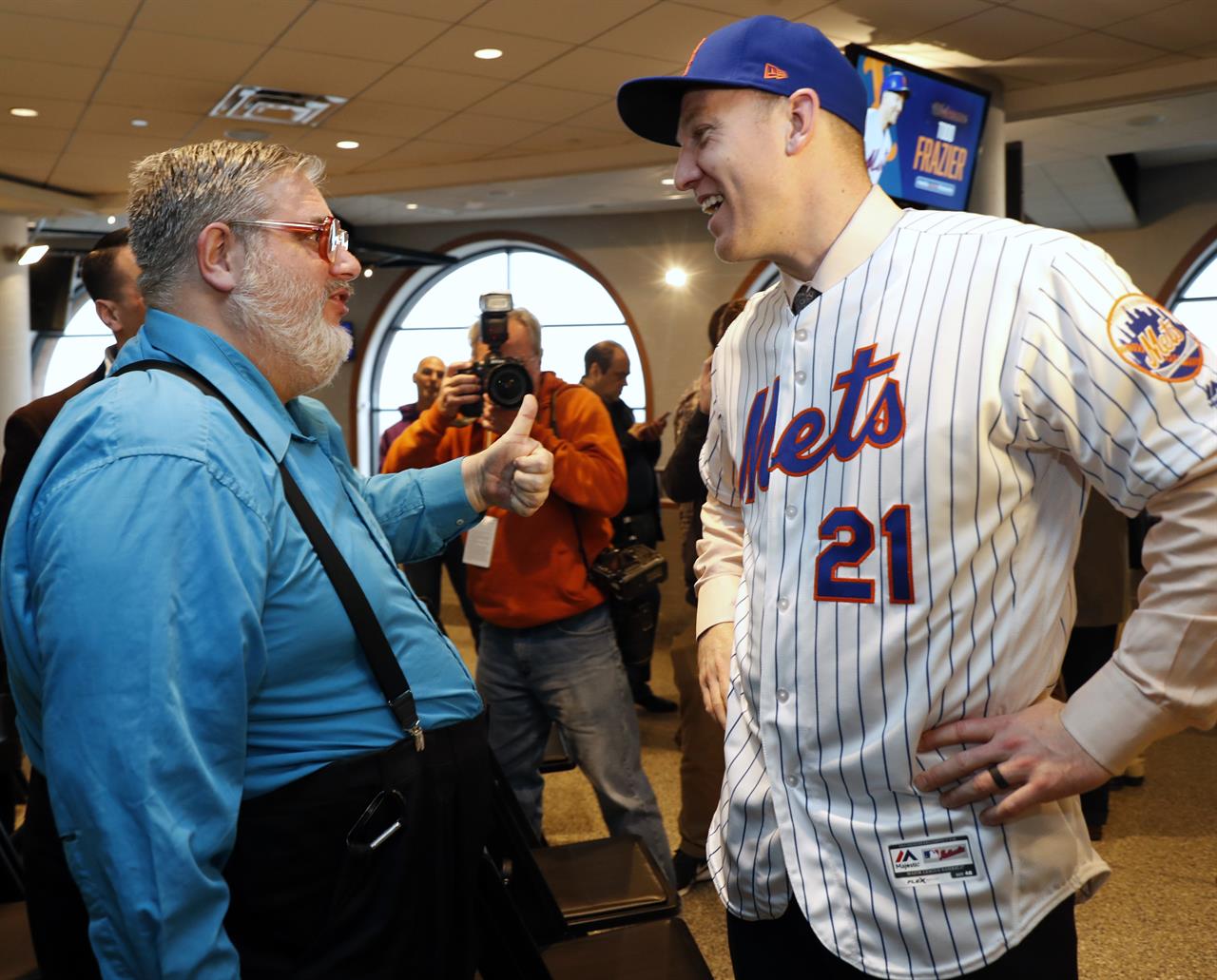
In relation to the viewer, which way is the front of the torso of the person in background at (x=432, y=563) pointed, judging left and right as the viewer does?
facing the viewer and to the right of the viewer

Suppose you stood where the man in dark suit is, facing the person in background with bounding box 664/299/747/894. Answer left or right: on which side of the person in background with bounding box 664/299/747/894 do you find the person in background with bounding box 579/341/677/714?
left

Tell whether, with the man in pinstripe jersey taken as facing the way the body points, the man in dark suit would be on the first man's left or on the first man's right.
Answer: on the first man's right

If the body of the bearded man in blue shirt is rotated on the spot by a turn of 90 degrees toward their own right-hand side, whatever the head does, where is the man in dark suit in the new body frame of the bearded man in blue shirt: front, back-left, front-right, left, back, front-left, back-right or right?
back

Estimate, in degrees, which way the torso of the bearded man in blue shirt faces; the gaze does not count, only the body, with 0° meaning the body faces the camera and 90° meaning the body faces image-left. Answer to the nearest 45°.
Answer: approximately 270°

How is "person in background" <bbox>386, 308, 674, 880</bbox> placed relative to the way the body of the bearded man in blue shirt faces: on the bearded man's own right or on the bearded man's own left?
on the bearded man's own left

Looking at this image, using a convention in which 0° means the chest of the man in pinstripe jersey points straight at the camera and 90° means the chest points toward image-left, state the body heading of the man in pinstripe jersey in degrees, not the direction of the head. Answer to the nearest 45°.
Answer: approximately 45°

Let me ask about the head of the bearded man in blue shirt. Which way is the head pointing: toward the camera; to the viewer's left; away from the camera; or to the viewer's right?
to the viewer's right

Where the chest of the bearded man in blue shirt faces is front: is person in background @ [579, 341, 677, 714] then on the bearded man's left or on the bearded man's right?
on the bearded man's left
